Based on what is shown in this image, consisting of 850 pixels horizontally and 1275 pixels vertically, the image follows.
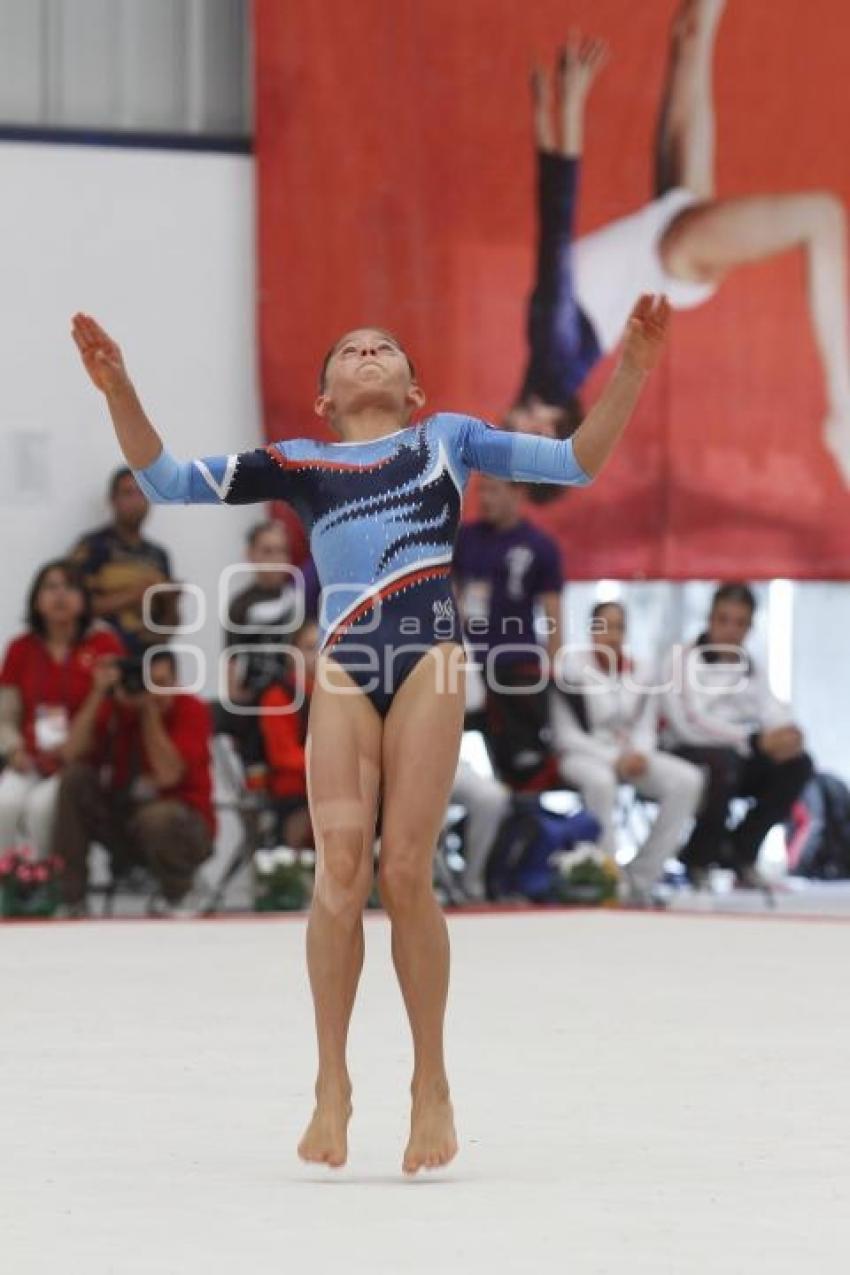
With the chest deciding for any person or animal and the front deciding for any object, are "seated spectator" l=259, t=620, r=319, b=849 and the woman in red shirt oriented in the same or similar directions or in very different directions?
same or similar directions

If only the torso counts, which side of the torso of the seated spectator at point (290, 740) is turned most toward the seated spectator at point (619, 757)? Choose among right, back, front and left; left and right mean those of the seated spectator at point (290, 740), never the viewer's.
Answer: left

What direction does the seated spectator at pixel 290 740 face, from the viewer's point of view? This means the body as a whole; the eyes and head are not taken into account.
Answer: toward the camera

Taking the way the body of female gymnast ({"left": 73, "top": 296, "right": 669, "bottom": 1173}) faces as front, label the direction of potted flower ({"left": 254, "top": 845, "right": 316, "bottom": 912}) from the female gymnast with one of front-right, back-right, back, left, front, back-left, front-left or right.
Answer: back

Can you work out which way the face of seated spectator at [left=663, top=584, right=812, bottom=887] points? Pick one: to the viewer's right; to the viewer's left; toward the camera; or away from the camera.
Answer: toward the camera

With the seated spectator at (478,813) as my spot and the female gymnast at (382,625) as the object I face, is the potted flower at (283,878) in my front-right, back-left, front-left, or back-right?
front-right

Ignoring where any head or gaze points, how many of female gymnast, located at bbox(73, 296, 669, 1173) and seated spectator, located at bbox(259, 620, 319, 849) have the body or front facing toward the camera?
2

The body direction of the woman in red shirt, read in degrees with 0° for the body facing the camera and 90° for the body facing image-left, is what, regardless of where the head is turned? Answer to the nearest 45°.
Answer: approximately 0°

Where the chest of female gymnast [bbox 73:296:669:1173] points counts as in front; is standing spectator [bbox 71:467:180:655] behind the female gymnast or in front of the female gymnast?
behind

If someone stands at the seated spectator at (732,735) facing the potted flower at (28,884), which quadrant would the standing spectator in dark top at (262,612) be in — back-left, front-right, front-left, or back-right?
front-right

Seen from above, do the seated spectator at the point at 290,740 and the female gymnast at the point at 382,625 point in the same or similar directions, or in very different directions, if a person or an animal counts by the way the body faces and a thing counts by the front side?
same or similar directions

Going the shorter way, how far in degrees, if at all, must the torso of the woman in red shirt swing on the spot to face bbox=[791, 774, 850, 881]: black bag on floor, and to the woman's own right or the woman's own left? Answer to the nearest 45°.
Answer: approximately 90° to the woman's own left

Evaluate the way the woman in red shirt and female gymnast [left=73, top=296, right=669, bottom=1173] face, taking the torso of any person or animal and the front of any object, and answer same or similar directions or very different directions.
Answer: same or similar directions

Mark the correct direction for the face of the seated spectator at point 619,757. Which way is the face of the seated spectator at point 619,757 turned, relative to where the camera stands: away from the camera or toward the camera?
toward the camera

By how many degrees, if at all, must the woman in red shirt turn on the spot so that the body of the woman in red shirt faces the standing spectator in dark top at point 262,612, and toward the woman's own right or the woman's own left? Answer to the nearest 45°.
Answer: approximately 135° to the woman's own left

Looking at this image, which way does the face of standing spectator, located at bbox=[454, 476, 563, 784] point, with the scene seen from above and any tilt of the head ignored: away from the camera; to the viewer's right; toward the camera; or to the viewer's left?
toward the camera

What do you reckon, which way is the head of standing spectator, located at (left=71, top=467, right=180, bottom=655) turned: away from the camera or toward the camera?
toward the camera
